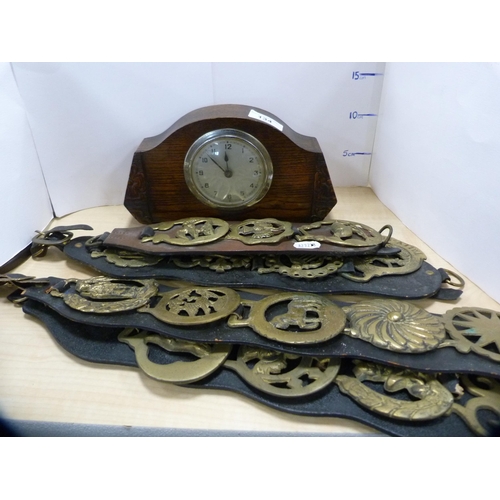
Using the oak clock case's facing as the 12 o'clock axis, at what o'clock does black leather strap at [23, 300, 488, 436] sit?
The black leather strap is roughly at 12 o'clock from the oak clock case.

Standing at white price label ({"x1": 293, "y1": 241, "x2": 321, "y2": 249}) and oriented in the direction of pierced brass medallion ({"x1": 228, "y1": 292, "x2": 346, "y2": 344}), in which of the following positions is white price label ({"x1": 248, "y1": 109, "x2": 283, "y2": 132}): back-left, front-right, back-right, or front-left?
back-right

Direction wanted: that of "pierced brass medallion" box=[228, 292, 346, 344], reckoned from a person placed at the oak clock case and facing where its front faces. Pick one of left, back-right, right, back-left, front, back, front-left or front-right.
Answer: front

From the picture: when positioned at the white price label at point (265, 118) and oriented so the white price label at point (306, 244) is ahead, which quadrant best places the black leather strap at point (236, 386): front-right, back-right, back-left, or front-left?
front-right

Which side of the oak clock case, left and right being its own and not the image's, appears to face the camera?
front
